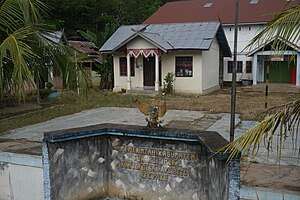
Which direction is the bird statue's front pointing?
toward the camera

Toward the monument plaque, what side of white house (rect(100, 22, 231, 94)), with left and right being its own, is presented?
front

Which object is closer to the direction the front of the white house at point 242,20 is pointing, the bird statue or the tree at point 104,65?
the bird statue

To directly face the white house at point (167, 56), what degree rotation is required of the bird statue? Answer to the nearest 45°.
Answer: approximately 180°

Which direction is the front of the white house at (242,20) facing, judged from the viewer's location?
facing the viewer

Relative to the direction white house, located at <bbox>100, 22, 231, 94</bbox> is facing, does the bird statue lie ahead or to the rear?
ahead

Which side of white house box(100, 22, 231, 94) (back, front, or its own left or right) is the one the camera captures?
front

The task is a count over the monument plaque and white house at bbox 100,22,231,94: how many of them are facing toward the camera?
2
